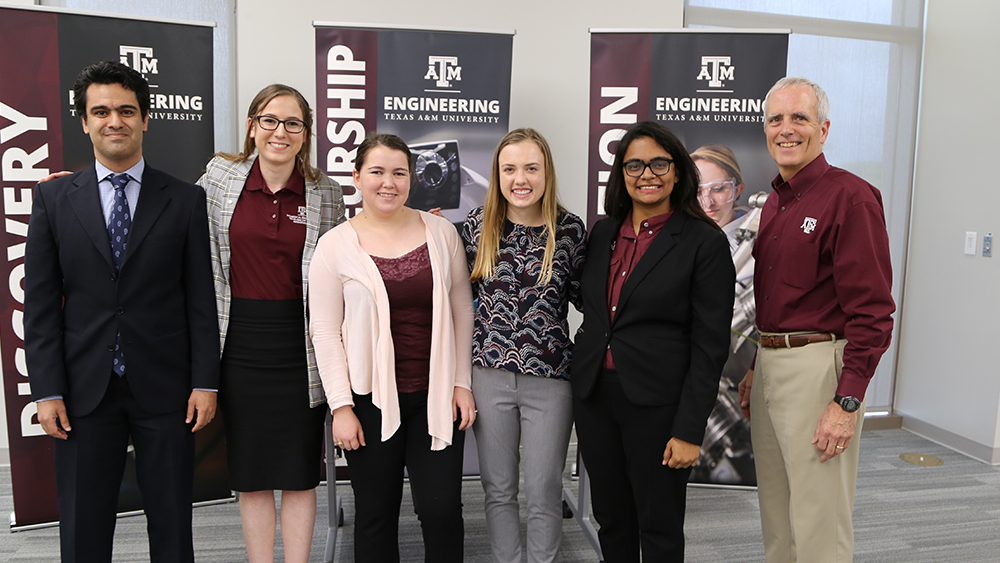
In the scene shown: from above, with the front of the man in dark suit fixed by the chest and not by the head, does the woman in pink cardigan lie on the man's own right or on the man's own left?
on the man's own left

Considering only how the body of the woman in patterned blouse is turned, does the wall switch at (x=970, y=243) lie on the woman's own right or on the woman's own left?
on the woman's own left

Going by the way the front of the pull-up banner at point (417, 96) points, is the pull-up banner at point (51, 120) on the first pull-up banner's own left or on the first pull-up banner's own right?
on the first pull-up banner's own right

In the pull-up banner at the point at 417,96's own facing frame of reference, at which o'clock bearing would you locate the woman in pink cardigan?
The woman in pink cardigan is roughly at 12 o'clock from the pull-up banner.

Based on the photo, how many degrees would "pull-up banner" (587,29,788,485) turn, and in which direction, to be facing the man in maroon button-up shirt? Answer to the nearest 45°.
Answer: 0° — it already faces them

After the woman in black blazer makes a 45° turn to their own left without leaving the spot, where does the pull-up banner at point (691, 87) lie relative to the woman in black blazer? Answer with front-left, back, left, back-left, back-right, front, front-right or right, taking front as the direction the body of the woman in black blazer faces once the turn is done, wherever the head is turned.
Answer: back
